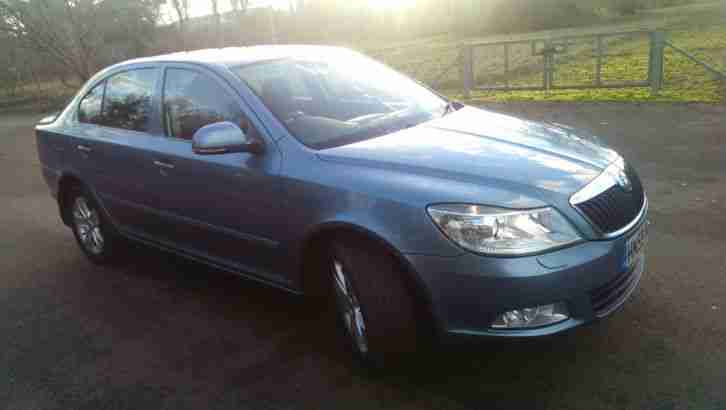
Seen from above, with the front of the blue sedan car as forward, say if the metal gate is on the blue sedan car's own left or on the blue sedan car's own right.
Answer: on the blue sedan car's own left

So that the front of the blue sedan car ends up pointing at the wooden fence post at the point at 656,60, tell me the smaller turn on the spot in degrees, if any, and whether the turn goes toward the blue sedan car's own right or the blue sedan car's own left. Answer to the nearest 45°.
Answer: approximately 90° to the blue sedan car's own left

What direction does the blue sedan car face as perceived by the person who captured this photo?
facing the viewer and to the right of the viewer

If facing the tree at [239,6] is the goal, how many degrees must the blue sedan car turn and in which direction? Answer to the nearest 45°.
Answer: approximately 135° to its left

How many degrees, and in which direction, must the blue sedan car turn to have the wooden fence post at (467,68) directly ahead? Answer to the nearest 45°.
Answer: approximately 135° to its left
